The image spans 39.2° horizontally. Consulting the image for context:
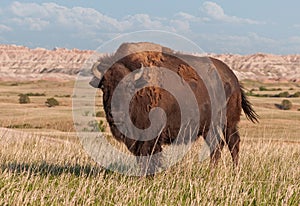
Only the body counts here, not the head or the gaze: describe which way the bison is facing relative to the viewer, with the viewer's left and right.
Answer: facing the viewer and to the left of the viewer
